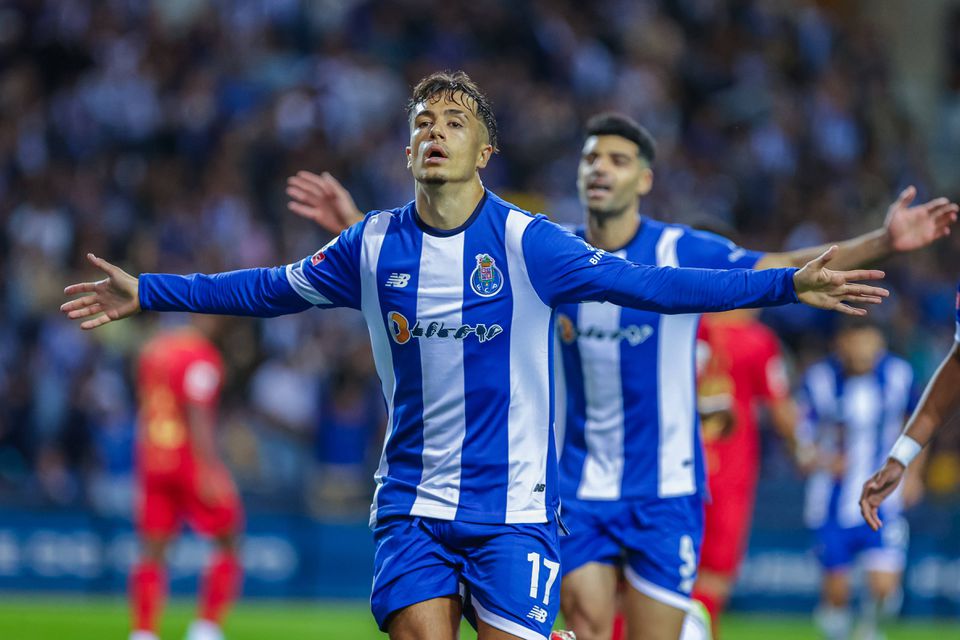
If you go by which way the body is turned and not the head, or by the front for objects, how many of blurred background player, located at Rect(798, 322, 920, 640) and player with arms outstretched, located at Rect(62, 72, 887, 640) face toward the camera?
2

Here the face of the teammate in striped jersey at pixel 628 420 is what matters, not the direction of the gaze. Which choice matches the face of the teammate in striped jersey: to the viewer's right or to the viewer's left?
to the viewer's left

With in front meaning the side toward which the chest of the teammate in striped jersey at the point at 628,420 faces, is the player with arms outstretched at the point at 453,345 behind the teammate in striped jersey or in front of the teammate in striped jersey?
in front

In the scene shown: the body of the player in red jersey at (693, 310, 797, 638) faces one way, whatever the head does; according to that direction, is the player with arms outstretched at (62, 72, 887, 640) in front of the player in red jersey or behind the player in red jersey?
in front

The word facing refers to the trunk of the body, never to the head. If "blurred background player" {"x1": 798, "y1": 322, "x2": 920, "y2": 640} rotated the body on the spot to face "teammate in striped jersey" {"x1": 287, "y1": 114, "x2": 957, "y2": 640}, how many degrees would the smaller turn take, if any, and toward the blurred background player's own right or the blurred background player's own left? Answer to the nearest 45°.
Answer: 0° — they already face them

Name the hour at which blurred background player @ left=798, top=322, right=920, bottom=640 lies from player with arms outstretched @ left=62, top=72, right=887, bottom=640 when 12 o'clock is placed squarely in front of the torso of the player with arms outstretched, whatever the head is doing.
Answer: The blurred background player is roughly at 7 o'clock from the player with arms outstretched.

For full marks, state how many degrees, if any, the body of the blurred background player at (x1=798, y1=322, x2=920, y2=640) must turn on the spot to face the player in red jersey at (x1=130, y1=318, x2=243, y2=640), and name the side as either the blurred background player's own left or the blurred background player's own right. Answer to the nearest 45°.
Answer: approximately 45° to the blurred background player's own right
